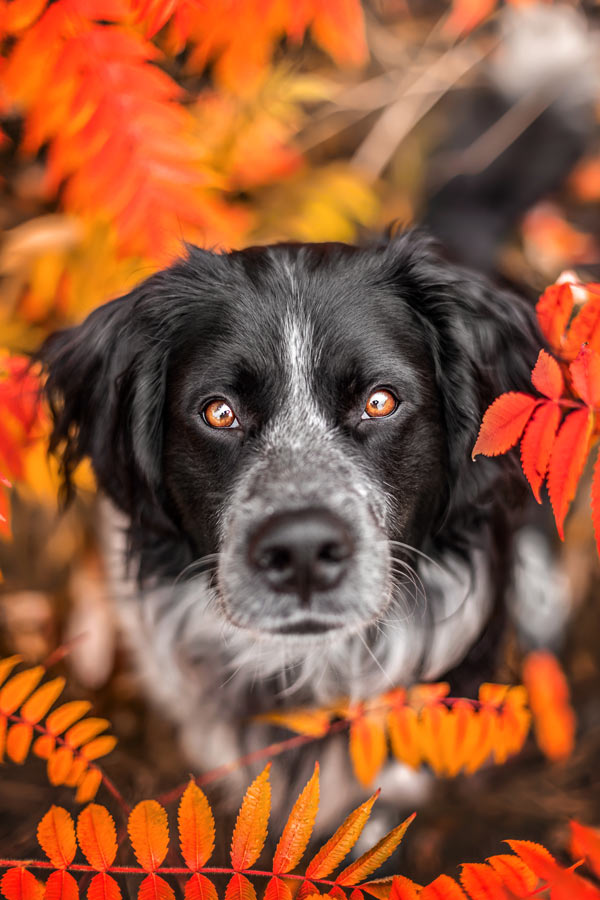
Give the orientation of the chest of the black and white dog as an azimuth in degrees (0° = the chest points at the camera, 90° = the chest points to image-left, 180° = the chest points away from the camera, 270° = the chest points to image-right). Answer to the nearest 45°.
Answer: approximately 0°

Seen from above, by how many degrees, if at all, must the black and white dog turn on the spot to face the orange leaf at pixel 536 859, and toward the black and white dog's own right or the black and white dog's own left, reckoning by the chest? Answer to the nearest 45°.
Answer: approximately 45° to the black and white dog's own left

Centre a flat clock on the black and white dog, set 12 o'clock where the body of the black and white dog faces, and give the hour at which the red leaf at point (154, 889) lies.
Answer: The red leaf is roughly at 12 o'clock from the black and white dog.

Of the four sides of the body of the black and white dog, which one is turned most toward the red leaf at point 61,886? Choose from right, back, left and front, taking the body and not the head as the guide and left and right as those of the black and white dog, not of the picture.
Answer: front

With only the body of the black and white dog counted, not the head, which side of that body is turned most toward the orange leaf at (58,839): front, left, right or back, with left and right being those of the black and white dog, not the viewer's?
front

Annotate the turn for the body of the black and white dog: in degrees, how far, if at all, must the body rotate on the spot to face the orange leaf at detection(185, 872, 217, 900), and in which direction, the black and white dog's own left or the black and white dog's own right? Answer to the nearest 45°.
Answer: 0° — it already faces it
